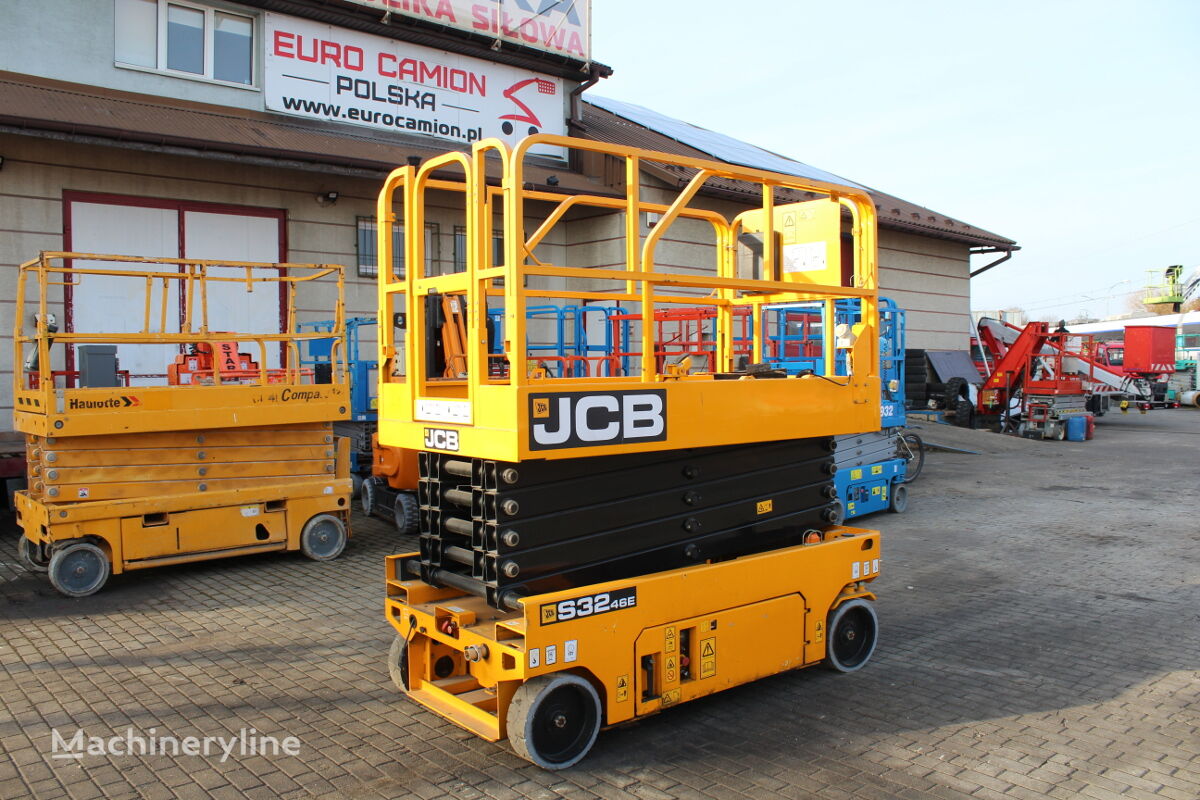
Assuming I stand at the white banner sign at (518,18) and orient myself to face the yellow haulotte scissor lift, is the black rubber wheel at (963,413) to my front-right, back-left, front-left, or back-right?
back-left

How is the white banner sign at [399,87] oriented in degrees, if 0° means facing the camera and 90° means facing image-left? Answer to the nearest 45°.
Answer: approximately 315°

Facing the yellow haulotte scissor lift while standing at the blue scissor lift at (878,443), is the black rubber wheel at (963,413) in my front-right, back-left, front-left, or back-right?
back-right

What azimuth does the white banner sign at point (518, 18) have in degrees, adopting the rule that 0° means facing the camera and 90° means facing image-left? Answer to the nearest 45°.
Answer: approximately 315°

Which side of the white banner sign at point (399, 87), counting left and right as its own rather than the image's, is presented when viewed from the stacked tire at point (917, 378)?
left
